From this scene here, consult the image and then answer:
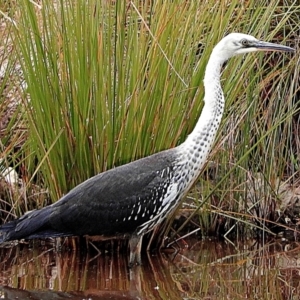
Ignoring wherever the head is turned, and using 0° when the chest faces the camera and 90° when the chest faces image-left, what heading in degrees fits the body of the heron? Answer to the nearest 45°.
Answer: approximately 270°
